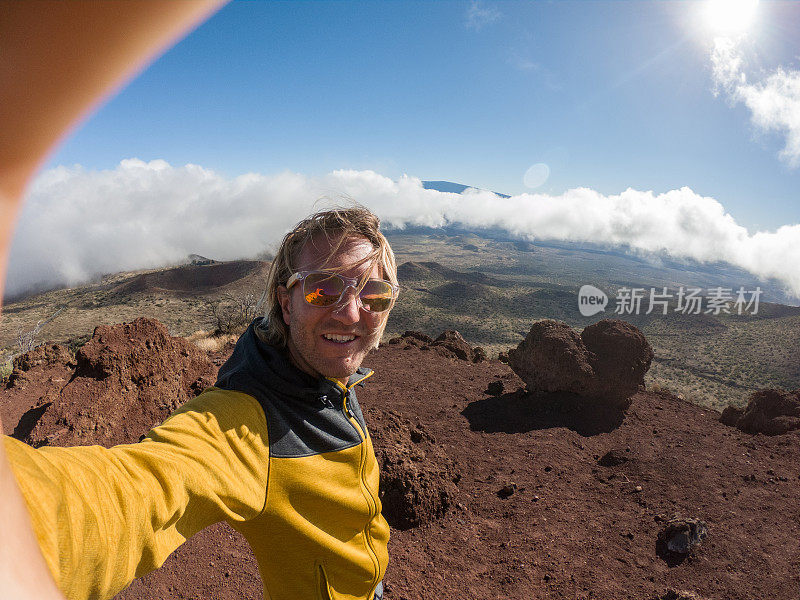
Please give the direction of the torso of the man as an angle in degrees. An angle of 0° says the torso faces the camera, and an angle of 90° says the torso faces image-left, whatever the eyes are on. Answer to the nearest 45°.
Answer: approximately 315°

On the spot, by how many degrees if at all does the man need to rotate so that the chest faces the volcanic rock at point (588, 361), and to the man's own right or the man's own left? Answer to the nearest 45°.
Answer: approximately 90° to the man's own left

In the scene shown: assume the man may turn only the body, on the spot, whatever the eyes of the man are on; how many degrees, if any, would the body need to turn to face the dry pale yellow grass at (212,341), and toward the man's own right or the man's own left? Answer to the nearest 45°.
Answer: approximately 135° to the man's own left

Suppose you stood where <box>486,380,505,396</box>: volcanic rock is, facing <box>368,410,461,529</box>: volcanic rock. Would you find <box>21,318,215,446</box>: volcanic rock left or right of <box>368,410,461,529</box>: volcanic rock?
right

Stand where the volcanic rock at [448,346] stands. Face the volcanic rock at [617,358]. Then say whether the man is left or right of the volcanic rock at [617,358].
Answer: right

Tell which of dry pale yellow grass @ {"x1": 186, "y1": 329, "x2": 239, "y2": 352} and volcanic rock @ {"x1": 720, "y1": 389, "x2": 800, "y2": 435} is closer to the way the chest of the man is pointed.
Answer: the volcanic rock

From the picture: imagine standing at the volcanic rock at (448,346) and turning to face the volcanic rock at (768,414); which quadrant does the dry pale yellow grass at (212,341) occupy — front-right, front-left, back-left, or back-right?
back-right

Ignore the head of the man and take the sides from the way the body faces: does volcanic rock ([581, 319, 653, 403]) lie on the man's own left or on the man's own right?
on the man's own left
